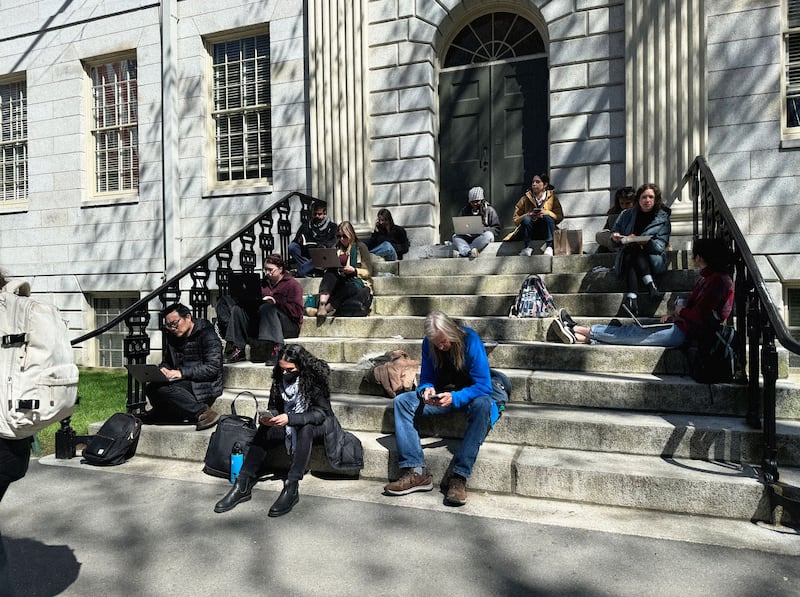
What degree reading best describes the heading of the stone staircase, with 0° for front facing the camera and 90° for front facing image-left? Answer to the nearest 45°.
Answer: approximately 0°

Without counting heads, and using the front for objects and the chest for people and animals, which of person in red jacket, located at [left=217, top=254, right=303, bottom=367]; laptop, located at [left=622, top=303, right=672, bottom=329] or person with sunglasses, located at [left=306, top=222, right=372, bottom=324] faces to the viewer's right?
the laptop

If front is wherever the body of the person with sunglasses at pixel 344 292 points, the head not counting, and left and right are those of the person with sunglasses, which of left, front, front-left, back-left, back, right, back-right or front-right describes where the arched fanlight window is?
back

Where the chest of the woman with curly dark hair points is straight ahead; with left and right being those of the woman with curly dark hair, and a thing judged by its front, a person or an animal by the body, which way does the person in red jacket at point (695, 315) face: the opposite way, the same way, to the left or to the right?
to the right

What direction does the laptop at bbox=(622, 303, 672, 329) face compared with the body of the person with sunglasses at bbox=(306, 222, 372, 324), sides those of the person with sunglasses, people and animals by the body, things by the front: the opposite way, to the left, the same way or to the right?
to the left

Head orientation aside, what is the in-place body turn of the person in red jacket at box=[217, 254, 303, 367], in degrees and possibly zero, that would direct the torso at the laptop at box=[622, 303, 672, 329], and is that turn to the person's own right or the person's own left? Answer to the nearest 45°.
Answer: approximately 90° to the person's own left

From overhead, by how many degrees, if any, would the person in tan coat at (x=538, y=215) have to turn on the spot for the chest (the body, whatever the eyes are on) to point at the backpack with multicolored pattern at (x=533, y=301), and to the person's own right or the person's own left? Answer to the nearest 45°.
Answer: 0° — they already face it

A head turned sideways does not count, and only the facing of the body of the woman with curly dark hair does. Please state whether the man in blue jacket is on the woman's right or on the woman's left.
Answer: on the woman's left

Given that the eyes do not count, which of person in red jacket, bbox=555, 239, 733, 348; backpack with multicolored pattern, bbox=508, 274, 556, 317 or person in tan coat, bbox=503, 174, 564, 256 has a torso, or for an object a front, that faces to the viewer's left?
the person in red jacket

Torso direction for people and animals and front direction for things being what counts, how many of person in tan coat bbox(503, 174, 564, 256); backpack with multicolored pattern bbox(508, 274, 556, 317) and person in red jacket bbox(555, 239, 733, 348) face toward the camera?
2

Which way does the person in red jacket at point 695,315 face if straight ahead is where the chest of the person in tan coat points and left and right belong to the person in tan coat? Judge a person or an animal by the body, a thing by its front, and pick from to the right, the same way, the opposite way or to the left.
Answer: to the right
